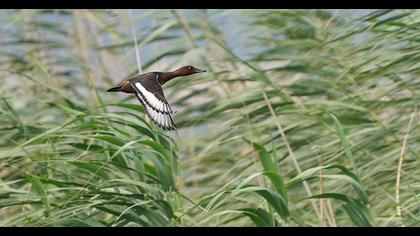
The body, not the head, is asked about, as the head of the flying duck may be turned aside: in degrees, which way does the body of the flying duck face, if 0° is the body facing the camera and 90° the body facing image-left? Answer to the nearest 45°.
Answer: approximately 270°
